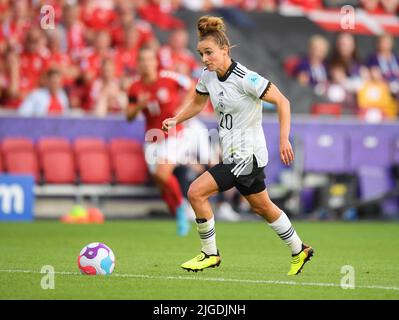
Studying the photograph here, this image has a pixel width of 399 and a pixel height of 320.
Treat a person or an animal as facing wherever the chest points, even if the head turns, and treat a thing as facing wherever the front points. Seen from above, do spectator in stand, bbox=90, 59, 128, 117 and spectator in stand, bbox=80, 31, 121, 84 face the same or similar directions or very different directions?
same or similar directions

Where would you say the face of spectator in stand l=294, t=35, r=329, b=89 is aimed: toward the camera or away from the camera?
toward the camera

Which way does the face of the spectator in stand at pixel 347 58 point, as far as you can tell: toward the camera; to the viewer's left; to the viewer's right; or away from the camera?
toward the camera

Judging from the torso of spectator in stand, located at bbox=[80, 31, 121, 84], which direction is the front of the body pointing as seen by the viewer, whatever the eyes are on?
toward the camera

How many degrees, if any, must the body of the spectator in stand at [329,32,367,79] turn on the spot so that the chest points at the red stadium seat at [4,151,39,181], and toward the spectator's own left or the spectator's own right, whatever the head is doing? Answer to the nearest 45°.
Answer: approximately 45° to the spectator's own right

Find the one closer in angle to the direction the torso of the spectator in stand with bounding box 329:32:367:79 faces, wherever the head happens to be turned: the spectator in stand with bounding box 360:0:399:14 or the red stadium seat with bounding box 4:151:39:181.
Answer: the red stadium seat

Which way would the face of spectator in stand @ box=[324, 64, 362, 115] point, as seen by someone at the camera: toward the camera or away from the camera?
toward the camera

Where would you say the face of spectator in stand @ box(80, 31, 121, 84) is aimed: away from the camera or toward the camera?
toward the camera

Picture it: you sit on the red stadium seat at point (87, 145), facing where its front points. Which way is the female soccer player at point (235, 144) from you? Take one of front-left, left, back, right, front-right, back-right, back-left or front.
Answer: front
